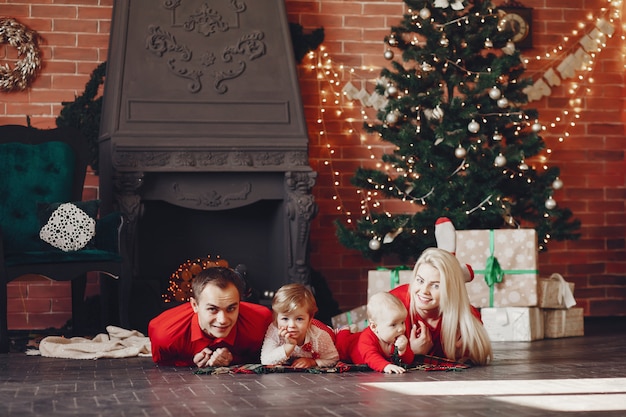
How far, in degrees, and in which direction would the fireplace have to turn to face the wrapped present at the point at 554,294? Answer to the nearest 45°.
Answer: approximately 90° to its left

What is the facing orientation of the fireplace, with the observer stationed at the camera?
facing the viewer

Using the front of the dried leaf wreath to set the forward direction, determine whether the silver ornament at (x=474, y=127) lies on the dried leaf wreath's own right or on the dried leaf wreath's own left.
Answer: on the dried leaf wreath's own left

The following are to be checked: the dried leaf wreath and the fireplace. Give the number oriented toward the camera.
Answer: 2

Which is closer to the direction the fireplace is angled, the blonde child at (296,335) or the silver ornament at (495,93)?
the blonde child

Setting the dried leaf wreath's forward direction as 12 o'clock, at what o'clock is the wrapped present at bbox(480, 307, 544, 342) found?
The wrapped present is roughly at 10 o'clock from the dried leaf wreath.

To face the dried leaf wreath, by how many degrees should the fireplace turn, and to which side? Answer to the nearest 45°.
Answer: approximately 90° to its right

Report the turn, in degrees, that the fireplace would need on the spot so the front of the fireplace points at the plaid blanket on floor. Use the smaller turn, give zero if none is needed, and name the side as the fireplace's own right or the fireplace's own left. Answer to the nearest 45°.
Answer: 0° — it already faces it

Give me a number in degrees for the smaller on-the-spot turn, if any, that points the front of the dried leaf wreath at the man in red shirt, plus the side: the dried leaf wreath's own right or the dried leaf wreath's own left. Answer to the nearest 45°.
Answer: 0° — it already faces them

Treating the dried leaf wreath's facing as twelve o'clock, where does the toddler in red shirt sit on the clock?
The toddler in red shirt is roughly at 11 o'clock from the dried leaf wreath.

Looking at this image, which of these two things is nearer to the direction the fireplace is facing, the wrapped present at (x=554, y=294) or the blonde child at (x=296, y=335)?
the blonde child

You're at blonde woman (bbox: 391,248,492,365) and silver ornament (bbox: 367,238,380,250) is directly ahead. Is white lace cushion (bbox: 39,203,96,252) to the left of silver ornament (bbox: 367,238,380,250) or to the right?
left

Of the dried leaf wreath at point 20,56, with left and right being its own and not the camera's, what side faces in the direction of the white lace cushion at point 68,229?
front

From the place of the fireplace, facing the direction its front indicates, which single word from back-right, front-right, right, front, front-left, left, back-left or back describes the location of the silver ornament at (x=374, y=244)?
left
